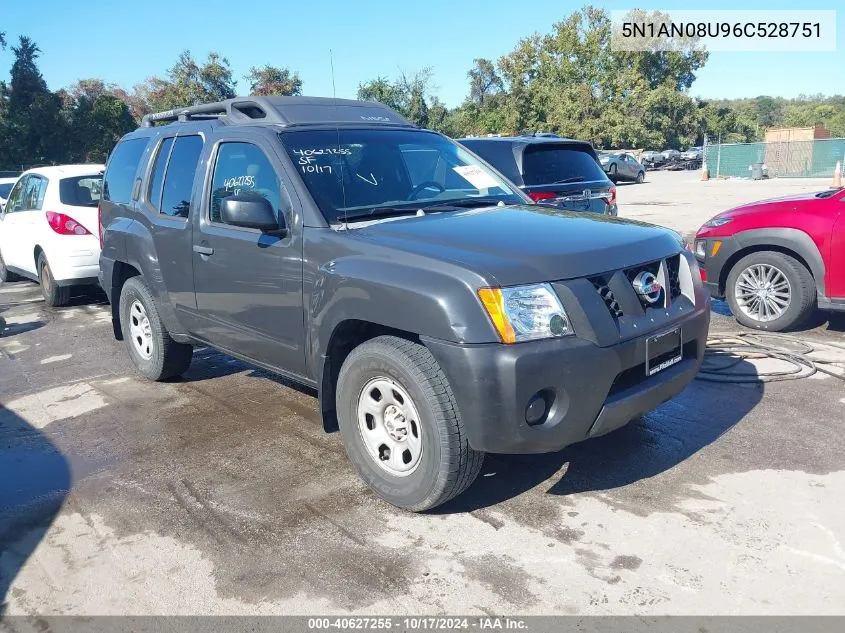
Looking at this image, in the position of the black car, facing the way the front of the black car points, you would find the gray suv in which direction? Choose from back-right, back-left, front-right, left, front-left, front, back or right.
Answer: back-left

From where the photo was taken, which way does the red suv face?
to the viewer's left

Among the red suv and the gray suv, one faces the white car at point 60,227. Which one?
the red suv

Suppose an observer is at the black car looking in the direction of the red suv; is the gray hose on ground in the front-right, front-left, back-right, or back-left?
front-right

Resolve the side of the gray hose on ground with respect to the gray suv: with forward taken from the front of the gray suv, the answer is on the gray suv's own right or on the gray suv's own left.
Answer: on the gray suv's own left

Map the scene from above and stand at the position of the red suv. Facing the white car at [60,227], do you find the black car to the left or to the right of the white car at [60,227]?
right

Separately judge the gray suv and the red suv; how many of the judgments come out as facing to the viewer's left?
1

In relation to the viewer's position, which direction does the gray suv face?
facing the viewer and to the right of the viewer

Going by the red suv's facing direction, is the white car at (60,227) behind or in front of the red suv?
in front

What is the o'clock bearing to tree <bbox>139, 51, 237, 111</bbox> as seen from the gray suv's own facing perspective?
The tree is roughly at 7 o'clock from the gray suv.

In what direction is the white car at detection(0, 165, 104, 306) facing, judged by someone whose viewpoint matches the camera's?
facing away from the viewer and to the left of the viewer

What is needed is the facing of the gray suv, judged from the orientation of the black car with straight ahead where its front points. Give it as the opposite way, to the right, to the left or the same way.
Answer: the opposite way
